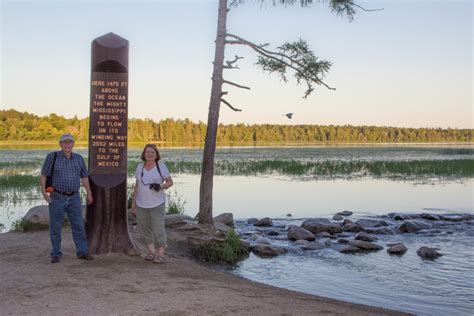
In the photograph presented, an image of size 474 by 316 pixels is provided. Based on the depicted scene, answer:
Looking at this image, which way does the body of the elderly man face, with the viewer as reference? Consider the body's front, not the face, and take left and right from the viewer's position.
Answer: facing the viewer

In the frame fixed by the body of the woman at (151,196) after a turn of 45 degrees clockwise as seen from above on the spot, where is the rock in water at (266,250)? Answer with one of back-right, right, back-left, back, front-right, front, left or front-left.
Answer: back

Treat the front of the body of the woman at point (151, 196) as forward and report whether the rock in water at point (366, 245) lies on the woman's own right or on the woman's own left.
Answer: on the woman's own left

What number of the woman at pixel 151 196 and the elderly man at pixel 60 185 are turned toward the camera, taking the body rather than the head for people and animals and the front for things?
2

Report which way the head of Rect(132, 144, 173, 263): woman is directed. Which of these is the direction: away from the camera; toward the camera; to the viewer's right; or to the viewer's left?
toward the camera

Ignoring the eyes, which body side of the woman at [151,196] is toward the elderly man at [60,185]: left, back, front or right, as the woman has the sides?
right

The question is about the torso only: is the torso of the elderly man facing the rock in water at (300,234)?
no

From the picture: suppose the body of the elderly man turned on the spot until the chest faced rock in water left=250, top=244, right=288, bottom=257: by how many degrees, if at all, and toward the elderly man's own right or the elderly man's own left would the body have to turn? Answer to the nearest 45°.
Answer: approximately 135° to the elderly man's own left

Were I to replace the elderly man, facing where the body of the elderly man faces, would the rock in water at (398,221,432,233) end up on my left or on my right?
on my left

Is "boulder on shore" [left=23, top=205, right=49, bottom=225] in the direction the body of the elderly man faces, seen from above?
no

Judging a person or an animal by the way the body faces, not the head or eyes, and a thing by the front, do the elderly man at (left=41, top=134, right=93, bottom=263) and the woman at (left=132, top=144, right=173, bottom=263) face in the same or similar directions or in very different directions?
same or similar directions

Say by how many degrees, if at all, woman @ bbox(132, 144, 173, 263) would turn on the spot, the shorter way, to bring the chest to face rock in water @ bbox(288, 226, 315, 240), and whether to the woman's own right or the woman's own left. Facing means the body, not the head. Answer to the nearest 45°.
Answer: approximately 135° to the woman's own left

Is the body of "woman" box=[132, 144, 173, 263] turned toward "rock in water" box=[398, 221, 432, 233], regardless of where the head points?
no

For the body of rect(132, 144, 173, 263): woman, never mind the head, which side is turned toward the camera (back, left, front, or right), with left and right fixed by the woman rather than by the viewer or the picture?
front

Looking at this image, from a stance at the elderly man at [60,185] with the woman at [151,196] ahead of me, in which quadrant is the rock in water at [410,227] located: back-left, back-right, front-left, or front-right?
front-left

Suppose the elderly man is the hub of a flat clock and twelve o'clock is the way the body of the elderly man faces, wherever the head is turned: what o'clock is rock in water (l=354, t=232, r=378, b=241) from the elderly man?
The rock in water is roughly at 8 o'clock from the elderly man.

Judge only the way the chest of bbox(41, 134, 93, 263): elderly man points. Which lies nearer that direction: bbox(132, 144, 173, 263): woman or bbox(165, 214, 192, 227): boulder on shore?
the woman

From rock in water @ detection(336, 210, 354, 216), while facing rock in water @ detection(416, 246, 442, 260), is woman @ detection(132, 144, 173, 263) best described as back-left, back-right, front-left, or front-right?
front-right
